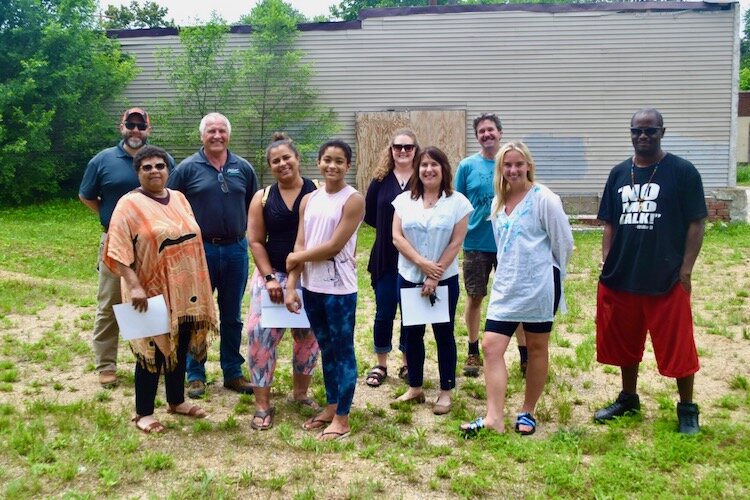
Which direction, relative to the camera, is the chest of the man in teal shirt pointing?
toward the camera

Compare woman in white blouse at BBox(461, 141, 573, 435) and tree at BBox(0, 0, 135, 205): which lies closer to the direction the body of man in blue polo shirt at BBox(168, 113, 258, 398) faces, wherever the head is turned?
the woman in white blouse

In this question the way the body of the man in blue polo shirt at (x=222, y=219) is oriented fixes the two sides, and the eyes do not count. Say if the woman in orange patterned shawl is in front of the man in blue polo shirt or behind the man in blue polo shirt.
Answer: in front

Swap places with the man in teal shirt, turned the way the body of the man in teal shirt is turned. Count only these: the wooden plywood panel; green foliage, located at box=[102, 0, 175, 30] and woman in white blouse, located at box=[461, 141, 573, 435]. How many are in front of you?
1

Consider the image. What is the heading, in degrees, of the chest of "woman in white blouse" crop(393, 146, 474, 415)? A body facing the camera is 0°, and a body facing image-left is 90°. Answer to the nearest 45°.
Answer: approximately 0°

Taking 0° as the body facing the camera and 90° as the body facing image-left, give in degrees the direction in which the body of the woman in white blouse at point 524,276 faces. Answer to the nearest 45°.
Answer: approximately 45°

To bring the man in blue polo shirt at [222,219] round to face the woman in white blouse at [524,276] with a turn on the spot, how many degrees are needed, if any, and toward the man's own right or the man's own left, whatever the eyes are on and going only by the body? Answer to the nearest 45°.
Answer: approximately 45° to the man's own left

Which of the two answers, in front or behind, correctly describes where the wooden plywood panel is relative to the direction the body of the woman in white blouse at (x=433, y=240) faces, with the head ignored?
behind

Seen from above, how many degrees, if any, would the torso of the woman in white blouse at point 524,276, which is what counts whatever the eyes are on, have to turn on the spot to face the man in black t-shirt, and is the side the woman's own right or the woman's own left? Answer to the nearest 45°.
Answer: approximately 135° to the woman's own left

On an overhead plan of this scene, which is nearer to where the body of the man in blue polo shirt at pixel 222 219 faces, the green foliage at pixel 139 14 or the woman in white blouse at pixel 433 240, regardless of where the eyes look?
the woman in white blouse

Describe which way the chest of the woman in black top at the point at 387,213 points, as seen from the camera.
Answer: toward the camera
